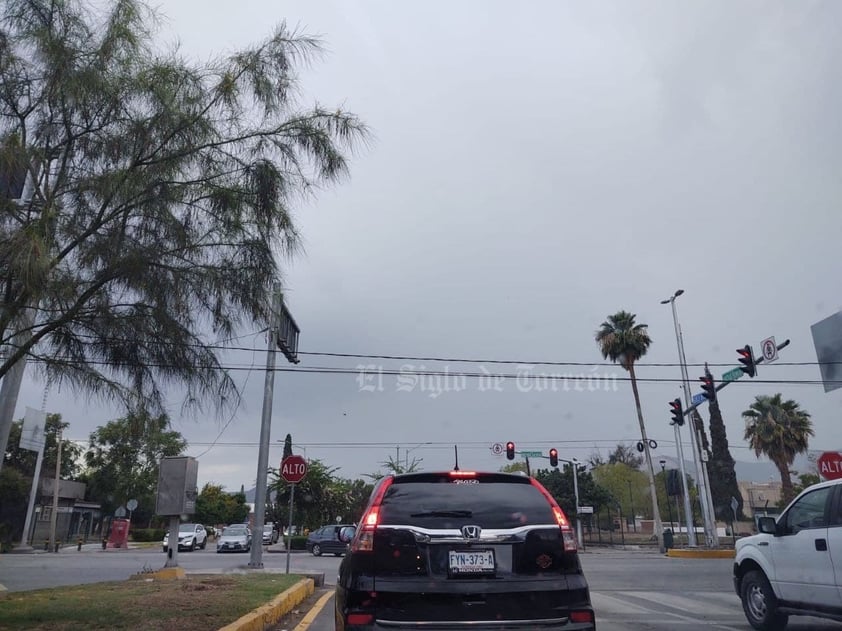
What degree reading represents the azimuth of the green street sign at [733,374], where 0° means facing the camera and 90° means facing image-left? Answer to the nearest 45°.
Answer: approximately 45°

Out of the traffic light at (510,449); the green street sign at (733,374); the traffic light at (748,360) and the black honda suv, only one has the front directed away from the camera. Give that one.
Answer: the black honda suv

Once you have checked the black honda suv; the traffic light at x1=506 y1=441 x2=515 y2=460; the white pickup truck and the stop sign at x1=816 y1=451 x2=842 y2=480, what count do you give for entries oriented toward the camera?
2

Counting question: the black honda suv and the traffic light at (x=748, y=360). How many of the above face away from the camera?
1

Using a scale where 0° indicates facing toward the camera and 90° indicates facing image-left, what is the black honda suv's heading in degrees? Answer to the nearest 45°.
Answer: approximately 180°
